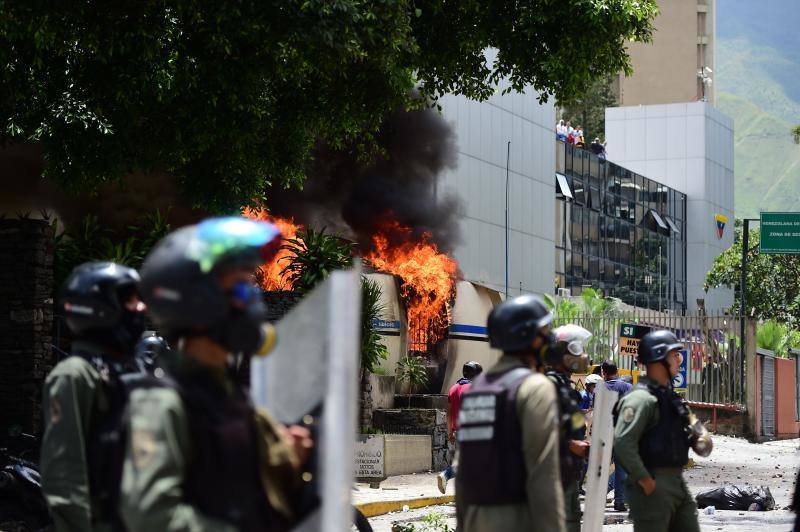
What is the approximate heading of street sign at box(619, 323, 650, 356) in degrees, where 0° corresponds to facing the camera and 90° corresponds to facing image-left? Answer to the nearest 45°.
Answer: approximately 0°

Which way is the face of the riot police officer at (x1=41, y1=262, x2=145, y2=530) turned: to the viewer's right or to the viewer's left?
to the viewer's right

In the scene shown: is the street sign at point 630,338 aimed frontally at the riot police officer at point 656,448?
yes

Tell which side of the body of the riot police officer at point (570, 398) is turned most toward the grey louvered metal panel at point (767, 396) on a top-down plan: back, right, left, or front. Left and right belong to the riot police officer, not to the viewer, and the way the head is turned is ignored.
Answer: left

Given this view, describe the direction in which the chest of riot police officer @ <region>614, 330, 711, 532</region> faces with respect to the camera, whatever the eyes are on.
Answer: to the viewer's right

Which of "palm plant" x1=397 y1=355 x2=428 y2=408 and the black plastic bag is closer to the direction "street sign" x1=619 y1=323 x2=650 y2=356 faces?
the black plastic bag

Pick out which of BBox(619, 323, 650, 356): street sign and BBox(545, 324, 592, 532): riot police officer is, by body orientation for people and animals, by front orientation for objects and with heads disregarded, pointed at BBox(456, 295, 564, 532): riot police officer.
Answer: the street sign

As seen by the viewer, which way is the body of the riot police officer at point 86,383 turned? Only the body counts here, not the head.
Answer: to the viewer's right

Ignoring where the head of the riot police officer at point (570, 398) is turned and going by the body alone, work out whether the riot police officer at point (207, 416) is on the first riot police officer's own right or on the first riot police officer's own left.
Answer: on the first riot police officer's own right

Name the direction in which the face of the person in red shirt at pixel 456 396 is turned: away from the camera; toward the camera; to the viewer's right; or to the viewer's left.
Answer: away from the camera

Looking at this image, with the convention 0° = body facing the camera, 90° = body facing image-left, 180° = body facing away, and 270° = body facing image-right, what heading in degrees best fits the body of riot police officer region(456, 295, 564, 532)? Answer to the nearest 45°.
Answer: approximately 225°
